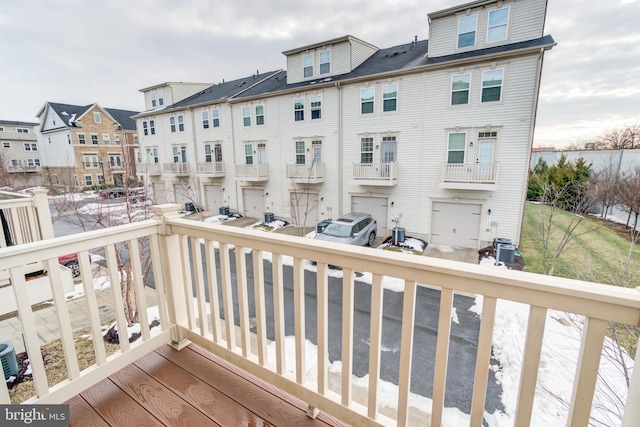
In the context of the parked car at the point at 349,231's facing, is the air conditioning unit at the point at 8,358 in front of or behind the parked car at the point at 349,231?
in front

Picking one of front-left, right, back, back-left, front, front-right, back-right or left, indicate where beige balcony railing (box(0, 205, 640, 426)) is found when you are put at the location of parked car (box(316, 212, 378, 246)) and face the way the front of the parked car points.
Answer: front-left

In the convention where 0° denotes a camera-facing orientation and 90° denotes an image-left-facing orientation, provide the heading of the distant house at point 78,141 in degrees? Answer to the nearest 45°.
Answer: approximately 315°

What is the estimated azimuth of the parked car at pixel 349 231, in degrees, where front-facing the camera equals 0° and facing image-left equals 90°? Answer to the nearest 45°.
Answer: approximately 45°

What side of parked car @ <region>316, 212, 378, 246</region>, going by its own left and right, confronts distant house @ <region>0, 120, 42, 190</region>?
right

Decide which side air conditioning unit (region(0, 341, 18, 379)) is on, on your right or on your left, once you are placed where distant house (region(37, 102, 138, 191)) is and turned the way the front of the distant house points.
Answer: on your right

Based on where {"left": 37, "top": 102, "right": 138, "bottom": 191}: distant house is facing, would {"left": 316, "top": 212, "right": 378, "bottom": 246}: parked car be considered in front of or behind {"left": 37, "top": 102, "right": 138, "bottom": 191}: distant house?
in front

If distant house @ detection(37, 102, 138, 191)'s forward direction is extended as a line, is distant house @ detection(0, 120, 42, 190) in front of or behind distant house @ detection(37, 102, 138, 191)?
behind

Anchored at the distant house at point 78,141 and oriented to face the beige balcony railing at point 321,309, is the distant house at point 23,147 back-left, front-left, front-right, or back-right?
back-right

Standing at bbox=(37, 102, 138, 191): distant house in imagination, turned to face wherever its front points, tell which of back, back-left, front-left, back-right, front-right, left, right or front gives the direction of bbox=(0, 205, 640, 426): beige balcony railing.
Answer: front-right

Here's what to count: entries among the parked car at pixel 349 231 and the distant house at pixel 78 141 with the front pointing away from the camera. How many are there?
0
